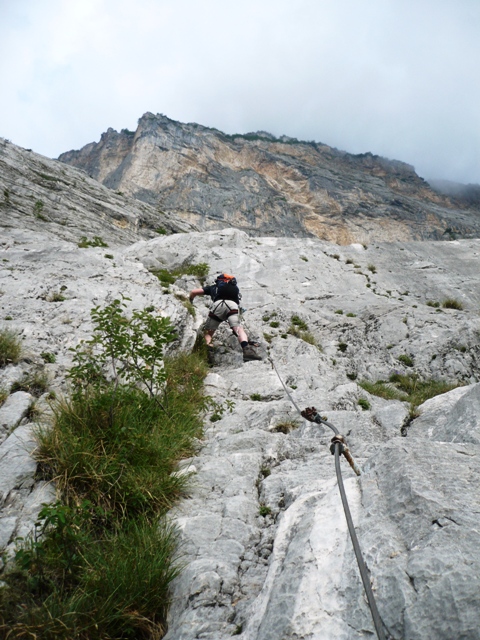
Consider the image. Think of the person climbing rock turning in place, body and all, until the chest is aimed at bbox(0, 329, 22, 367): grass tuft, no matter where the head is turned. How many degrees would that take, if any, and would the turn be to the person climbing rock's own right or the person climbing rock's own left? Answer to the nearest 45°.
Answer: approximately 135° to the person climbing rock's own left

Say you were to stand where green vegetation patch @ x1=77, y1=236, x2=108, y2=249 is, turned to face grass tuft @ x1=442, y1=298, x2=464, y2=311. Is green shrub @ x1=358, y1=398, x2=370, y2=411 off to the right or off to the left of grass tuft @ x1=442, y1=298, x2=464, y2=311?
right

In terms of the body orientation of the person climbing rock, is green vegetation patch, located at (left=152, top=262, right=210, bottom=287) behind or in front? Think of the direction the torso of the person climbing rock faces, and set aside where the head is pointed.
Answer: in front

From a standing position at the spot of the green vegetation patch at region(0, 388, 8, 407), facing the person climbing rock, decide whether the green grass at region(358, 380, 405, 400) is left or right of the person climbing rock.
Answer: right

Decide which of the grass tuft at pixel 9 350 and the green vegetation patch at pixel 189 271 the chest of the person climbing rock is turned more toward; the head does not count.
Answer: the green vegetation patch

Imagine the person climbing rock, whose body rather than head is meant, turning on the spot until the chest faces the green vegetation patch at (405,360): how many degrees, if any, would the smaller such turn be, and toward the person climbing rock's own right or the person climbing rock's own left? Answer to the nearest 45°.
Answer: approximately 90° to the person climbing rock's own right

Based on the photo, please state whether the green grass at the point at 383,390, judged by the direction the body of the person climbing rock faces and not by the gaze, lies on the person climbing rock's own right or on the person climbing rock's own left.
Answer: on the person climbing rock's own right

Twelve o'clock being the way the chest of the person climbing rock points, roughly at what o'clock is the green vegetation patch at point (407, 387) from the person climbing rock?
The green vegetation patch is roughly at 4 o'clock from the person climbing rock.

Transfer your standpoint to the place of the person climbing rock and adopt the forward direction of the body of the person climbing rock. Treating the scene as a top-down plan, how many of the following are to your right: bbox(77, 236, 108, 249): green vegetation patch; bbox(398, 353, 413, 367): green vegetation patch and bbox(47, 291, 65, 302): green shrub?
1

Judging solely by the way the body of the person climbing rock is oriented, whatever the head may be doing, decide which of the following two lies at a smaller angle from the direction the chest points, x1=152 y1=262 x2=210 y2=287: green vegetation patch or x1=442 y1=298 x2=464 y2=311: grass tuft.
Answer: the green vegetation patch

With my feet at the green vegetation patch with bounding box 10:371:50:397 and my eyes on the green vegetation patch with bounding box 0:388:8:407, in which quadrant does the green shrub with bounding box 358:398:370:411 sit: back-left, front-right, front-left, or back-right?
back-left

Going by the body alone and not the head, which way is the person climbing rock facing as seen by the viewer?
away from the camera
